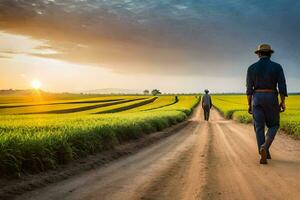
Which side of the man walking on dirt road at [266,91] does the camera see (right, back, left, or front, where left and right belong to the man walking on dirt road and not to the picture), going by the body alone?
back
